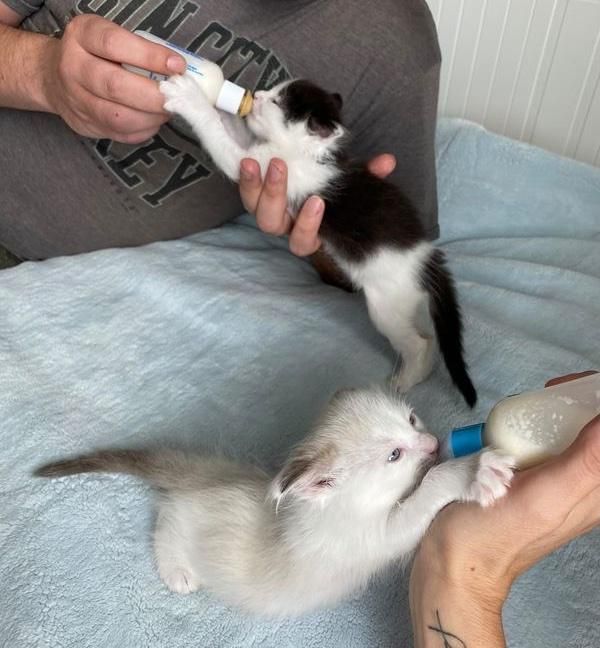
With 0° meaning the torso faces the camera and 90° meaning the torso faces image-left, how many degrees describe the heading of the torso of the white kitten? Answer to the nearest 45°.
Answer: approximately 270°

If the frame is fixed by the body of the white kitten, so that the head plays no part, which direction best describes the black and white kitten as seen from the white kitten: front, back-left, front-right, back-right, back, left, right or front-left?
left
